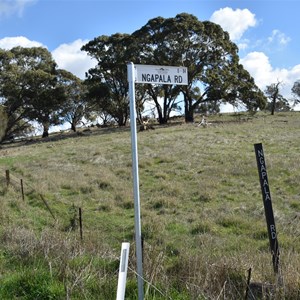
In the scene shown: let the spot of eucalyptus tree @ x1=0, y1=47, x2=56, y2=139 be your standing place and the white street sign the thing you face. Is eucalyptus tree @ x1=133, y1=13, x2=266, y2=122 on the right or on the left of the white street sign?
left

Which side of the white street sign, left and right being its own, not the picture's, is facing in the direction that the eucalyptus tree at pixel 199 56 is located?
back

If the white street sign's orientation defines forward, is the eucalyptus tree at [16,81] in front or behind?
behind

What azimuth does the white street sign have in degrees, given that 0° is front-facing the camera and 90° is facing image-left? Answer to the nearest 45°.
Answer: approximately 0°
